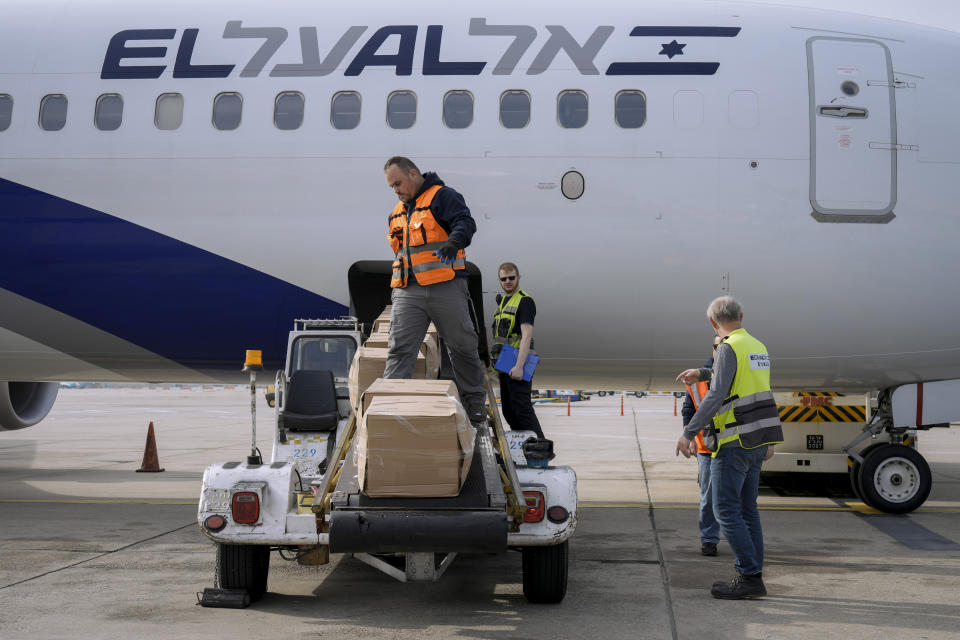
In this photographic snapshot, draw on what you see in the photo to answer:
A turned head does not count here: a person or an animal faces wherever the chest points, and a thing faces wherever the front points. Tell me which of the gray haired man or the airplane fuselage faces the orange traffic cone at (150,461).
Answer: the gray haired man

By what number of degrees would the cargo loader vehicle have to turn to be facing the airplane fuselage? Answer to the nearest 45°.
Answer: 0° — it already faces it

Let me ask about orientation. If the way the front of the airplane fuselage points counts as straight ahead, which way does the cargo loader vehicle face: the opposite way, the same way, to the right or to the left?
to the left

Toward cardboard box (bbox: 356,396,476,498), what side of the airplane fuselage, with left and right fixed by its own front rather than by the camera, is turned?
right

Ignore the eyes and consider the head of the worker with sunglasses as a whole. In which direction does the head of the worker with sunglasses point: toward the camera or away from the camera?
toward the camera

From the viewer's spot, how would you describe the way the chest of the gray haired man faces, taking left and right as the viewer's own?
facing away from the viewer and to the left of the viewer

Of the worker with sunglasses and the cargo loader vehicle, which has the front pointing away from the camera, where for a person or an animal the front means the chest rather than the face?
the cargo loader vehicle

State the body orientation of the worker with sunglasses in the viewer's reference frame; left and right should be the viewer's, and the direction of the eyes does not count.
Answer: facing the viewer and to the left of the viewer

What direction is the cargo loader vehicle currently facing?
away from the camera

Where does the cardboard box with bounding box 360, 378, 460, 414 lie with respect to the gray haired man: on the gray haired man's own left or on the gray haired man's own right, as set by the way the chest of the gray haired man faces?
on the gray haired man's own left

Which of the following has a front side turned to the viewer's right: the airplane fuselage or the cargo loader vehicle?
the airplane fuselage

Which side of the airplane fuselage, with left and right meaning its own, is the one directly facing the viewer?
right
